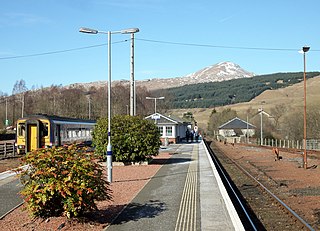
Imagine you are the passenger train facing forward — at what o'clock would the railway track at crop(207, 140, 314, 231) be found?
The railway track is roughly at 10 o'clock from the passenger train.

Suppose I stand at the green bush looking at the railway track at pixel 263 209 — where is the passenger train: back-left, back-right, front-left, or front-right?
back-right

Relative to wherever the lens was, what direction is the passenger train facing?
facing the viewer and to the left of the viewer

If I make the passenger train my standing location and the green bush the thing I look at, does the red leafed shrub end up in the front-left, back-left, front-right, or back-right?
front-right

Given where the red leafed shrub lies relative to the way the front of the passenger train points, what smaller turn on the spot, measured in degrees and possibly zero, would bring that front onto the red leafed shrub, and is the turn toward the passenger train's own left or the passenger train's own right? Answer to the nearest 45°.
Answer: approximately 45° to the passenger train's own left

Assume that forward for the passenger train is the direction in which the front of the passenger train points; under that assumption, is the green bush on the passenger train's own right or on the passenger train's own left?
on the passenger train's own left

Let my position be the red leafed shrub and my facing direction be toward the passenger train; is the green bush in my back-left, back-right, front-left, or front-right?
front-right
